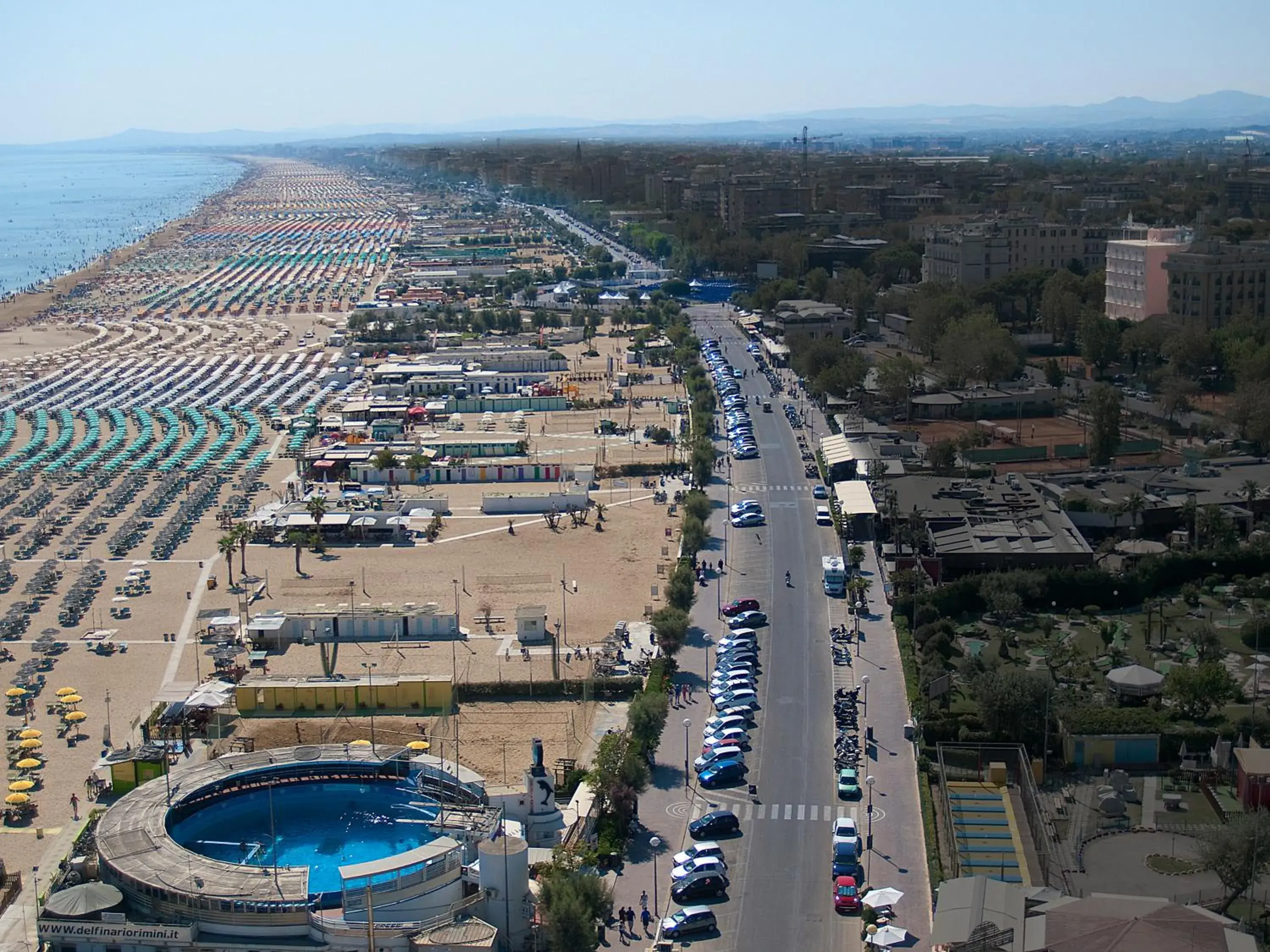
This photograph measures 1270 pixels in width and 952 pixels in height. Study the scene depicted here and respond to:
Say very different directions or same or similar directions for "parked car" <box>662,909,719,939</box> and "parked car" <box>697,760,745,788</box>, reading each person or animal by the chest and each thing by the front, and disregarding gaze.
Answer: same or similar directions

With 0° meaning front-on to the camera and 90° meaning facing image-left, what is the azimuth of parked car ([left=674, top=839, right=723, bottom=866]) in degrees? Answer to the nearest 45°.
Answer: approximately 45°

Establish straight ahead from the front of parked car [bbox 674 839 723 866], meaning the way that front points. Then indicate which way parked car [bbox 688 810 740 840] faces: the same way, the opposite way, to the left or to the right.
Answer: the same way

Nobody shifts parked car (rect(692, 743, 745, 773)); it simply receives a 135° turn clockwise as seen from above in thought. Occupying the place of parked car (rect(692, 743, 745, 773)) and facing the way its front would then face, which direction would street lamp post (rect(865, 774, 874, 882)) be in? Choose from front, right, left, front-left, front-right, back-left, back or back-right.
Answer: back-right

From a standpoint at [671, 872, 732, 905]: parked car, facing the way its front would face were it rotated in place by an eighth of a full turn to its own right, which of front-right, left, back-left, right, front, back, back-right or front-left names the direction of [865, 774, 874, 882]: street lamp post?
back-right

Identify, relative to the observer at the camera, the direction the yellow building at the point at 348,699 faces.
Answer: facing the viewer

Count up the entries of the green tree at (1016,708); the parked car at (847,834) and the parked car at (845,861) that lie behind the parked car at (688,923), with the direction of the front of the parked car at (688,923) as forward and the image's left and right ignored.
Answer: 3

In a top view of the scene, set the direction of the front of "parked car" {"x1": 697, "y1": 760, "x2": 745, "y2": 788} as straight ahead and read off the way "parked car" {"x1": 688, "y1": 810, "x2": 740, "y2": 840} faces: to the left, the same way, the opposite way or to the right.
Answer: the same way

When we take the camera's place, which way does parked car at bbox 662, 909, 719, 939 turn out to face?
facing the viewer and to the left of the viewer

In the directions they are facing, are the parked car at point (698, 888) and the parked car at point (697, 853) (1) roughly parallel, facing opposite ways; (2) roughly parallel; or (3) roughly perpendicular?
roughly parallel
